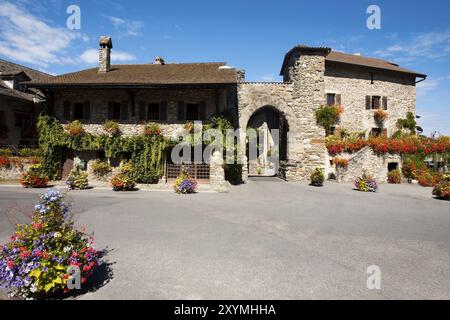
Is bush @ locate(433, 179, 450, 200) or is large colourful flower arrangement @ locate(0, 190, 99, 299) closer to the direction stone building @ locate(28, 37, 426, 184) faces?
the large colourful flower arrangement

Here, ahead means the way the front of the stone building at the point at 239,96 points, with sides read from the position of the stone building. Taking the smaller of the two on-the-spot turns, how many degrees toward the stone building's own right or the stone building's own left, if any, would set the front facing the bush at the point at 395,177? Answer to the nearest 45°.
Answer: approximately 90° to the stone building's own left

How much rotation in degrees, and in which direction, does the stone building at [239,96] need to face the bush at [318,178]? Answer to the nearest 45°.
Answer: approximately 45° to its left

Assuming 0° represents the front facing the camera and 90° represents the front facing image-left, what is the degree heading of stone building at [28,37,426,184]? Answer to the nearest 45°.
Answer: approximately 0°

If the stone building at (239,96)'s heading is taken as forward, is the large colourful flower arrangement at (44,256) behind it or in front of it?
in front

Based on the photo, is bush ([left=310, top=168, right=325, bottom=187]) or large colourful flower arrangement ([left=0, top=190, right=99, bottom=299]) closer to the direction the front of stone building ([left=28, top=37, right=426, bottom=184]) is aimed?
the large colourful flower arrangement

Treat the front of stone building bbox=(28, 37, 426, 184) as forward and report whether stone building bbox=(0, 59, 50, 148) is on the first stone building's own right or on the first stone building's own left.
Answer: on the first stone building's own right

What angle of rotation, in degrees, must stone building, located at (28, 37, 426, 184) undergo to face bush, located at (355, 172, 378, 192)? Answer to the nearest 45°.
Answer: approximately 45° to its left

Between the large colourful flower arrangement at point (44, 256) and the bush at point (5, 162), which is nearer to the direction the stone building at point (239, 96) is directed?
the large colourful flower arrangement
